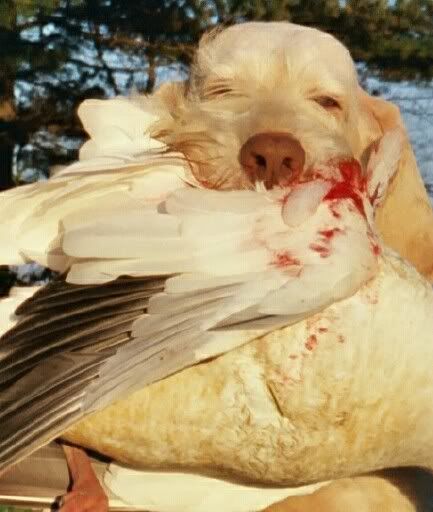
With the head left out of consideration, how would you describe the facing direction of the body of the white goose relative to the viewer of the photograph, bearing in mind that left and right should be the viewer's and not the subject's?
facing to the right of the viewer
